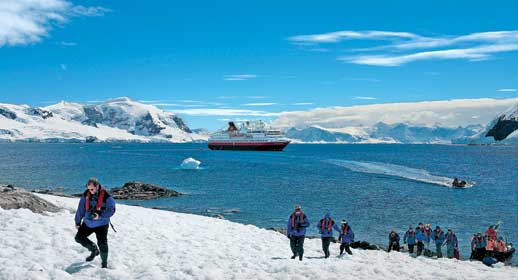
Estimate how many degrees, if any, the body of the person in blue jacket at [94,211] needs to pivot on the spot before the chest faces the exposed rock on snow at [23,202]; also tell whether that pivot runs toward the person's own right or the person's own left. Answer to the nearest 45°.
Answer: approximately 135° to the person's own right

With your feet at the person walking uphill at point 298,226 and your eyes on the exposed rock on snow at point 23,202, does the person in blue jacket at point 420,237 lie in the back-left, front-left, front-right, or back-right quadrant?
back-right

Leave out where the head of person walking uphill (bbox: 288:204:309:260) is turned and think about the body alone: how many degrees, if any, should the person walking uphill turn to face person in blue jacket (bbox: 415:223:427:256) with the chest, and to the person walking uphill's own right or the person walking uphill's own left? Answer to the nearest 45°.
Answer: approximately 135° to the person walking uphill's own left

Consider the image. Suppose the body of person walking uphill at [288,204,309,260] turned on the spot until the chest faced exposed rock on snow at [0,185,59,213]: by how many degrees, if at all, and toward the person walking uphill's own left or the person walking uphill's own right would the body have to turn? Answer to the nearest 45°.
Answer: approximately 90° to the person walking uphill's own right

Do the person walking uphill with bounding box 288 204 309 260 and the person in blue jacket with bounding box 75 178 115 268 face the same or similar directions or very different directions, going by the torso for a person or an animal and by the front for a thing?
same or similar directions

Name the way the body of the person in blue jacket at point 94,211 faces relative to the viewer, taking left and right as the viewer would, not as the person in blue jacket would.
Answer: facing the viewer and to the left of the viewer

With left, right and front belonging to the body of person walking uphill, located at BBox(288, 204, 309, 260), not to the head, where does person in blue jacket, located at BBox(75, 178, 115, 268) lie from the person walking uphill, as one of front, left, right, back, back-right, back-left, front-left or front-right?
front-right

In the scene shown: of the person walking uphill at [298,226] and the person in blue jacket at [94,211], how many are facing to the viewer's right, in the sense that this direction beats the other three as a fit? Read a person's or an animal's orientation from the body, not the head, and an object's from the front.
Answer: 0

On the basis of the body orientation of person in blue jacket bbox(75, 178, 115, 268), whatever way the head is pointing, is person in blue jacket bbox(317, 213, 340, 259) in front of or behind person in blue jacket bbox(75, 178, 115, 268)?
behind

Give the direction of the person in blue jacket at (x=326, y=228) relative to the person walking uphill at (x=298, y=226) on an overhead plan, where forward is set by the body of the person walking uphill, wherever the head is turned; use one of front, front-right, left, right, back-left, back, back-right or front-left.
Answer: back-left

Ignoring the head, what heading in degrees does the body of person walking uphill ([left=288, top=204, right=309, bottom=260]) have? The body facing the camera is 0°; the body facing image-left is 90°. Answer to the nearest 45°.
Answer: approximately 0°
